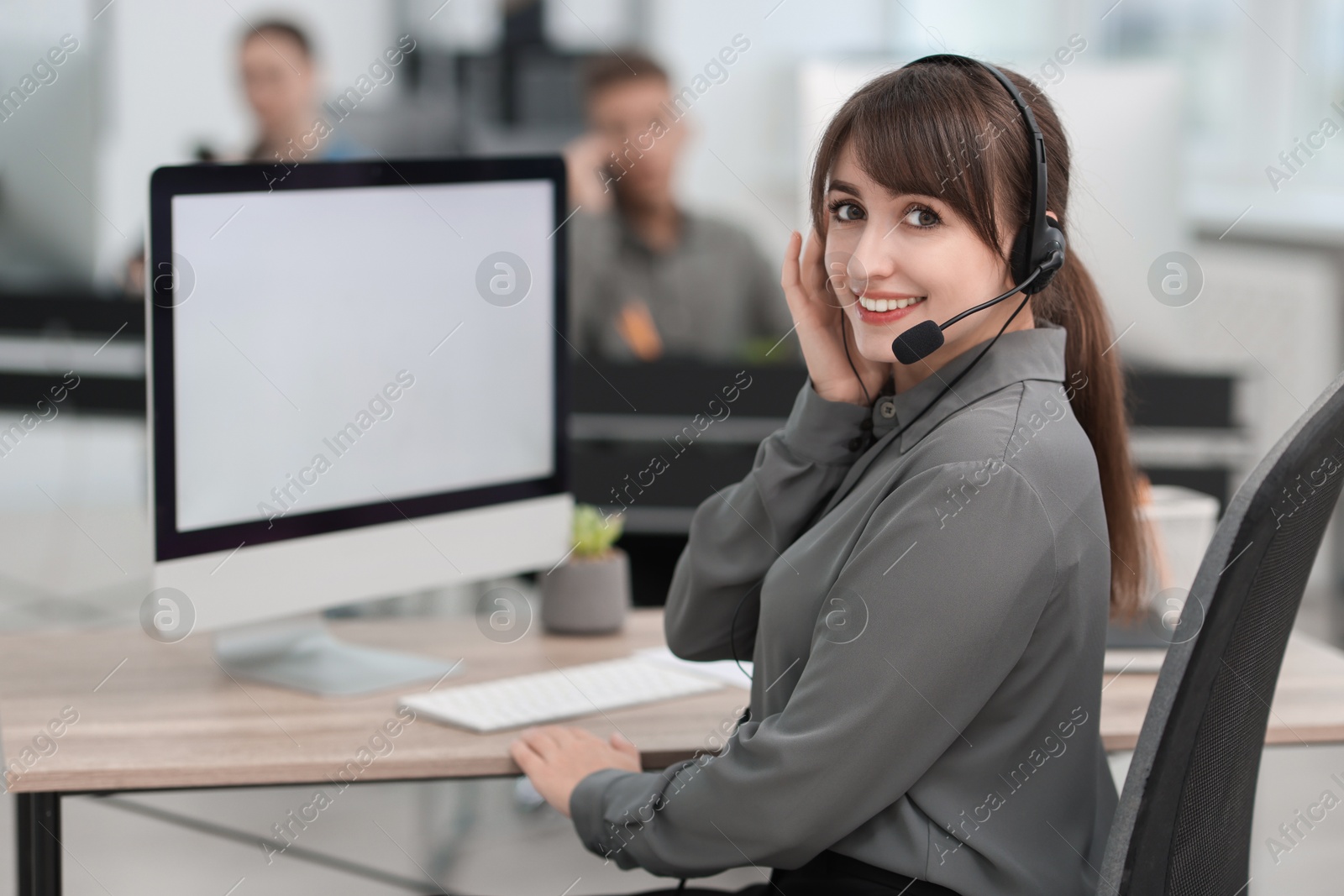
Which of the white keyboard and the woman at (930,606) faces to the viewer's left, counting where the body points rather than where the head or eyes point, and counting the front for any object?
the woman

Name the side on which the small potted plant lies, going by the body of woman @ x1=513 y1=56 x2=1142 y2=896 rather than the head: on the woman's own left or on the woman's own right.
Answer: on the woman's own right

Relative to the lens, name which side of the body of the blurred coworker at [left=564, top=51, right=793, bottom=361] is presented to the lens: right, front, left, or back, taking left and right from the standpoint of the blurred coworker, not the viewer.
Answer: front

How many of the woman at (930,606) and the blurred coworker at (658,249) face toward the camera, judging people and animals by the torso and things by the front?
1

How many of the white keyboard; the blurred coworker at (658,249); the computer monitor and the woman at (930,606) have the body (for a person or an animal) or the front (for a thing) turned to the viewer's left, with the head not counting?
1

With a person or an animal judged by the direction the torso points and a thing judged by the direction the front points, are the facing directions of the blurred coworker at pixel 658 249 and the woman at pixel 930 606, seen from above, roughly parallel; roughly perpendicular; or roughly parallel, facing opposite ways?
roughly perpendicular

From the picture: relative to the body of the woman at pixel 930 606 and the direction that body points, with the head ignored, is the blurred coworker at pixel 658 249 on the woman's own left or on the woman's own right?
on the woman's own right

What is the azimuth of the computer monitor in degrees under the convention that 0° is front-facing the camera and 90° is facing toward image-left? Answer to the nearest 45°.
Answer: approximately 315°

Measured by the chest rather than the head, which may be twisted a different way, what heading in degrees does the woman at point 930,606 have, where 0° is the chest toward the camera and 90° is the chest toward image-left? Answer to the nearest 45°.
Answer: approximately 90°

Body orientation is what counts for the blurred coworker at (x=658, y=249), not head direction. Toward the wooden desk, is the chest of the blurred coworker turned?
yes

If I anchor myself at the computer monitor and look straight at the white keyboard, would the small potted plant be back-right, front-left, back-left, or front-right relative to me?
front-left

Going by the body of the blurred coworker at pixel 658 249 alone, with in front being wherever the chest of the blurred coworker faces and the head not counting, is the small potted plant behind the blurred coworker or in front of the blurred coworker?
in front

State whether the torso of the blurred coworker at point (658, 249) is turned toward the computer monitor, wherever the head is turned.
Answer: yes
